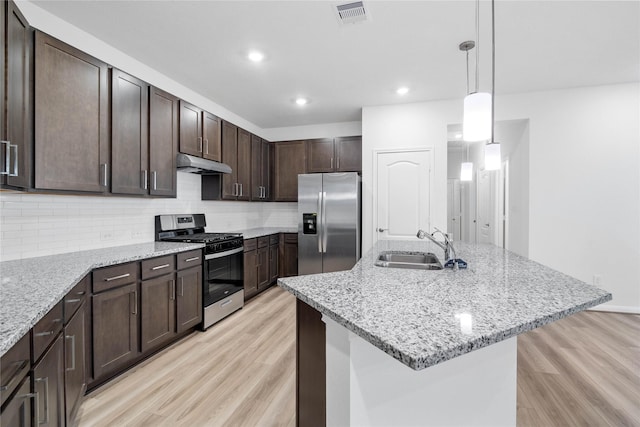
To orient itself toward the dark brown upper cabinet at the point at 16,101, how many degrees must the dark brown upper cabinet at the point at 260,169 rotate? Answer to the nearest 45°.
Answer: approximately 90° to its right

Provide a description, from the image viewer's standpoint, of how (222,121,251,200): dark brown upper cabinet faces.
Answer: facing the viewer and to the right of the viewer

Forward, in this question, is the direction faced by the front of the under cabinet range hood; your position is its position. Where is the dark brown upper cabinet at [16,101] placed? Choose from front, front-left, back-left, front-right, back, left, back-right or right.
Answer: right

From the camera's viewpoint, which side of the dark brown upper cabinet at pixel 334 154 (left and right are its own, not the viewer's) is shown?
front

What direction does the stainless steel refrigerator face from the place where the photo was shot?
facing the viewer

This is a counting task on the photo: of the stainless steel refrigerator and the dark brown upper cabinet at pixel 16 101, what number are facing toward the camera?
1

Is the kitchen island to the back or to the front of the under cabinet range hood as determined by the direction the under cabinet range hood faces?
to the front

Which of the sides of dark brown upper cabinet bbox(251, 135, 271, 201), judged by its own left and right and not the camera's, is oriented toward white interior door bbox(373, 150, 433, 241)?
front

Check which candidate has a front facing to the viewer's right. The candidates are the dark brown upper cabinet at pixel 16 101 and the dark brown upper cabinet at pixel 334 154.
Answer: the dark brown upper cabinet at pixel 16 101

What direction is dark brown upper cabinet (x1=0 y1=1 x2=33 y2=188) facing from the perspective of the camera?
to the viewer's right

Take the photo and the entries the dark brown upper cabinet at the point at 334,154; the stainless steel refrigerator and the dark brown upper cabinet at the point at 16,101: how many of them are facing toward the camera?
2

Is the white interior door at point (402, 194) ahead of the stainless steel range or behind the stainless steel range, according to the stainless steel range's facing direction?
ahead
